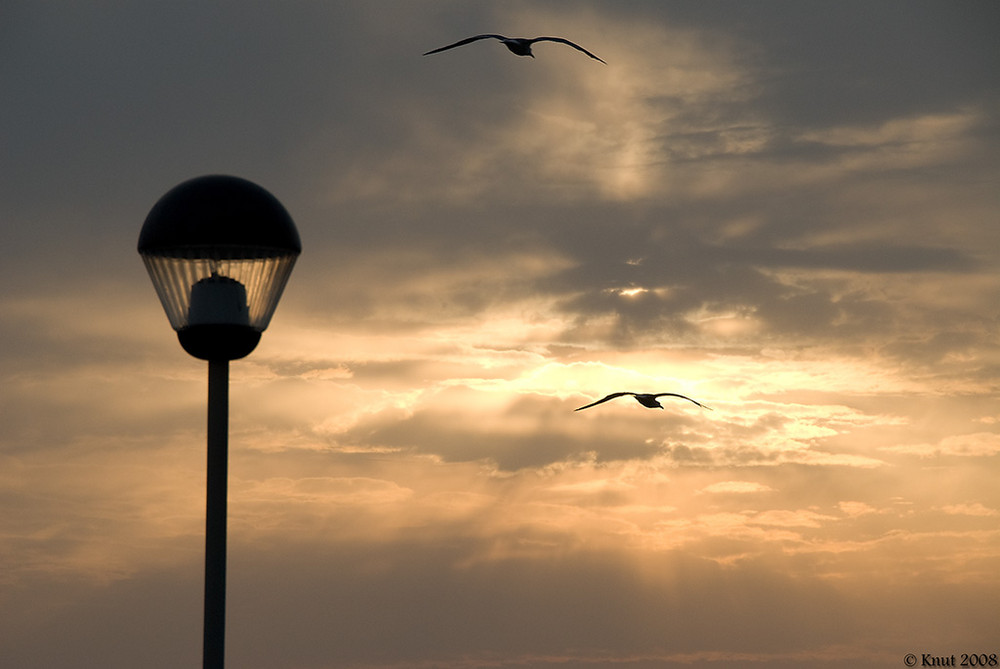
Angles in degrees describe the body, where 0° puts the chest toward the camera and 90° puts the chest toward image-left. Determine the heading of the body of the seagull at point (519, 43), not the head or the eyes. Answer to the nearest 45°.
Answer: approximately 315°

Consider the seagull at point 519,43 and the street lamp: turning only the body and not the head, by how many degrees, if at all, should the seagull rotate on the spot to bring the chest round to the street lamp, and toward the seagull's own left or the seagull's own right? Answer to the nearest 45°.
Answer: approximately 45° to the seagull's own right
